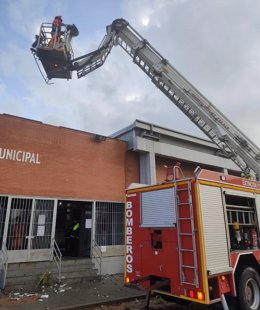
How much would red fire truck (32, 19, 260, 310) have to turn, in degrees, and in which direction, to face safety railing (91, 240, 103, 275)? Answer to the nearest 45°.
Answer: approximately 90° to its left

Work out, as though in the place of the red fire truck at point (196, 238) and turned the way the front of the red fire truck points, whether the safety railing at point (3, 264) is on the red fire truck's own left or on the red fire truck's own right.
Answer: on the red fire truck's own left

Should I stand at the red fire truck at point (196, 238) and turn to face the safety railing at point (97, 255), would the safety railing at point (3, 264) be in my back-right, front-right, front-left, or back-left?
front-left

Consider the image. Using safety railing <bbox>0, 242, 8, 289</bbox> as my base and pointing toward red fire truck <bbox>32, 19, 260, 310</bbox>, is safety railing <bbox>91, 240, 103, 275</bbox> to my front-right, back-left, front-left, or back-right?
front-left

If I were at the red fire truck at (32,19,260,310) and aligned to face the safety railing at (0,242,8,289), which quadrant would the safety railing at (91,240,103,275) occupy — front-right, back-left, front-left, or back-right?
front-right
